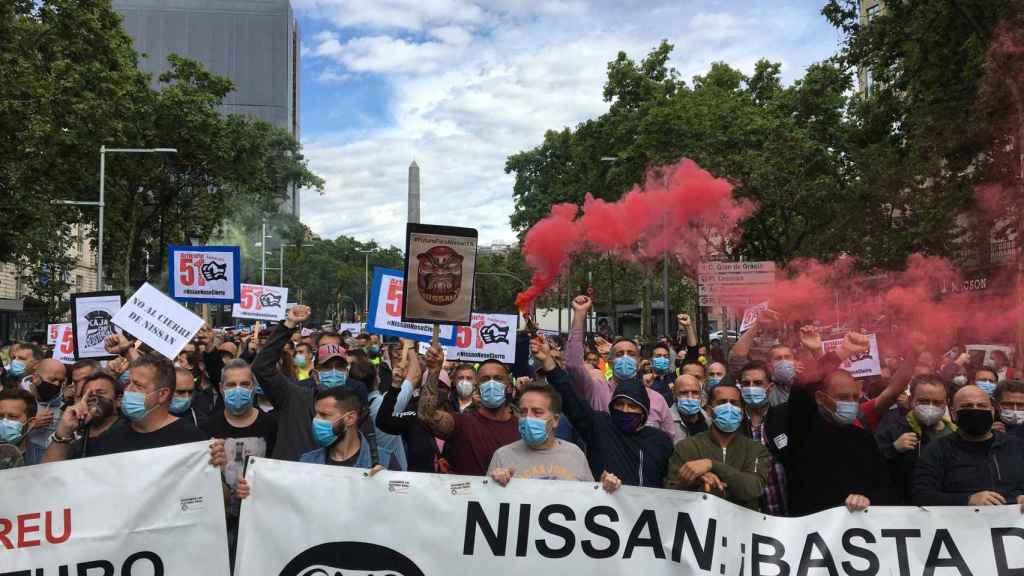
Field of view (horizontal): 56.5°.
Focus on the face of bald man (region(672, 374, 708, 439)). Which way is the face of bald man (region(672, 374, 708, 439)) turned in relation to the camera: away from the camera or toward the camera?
toward the camera

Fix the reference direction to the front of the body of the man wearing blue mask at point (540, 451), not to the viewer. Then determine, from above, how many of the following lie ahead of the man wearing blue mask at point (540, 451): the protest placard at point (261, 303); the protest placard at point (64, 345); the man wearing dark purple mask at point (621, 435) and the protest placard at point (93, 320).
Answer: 0

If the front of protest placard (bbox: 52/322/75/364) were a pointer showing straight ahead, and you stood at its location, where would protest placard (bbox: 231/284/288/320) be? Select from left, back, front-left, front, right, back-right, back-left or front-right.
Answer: back-left

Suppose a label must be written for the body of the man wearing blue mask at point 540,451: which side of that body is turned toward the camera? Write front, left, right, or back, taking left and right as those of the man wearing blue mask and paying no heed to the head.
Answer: front

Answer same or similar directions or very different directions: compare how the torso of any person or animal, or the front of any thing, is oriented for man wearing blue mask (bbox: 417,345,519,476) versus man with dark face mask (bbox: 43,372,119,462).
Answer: same or similar directions

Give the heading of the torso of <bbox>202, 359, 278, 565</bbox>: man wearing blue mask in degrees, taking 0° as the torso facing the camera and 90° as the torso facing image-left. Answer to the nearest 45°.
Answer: approximately 0°

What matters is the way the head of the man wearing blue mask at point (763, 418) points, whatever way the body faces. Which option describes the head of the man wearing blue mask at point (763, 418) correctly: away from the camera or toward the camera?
toward the camera

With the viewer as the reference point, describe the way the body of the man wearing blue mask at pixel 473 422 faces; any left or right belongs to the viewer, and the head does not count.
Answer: facing the viewer

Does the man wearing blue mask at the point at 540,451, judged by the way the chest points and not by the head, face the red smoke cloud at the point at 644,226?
no

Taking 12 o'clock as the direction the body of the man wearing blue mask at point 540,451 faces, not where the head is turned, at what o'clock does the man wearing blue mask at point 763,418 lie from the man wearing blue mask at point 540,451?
the man wearing blue mask at point 763,418 is roughly at 8 o'clock from the man wearing blue mask at point 540,451.

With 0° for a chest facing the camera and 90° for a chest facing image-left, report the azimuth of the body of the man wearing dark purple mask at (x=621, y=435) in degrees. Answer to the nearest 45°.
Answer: approximately 0°

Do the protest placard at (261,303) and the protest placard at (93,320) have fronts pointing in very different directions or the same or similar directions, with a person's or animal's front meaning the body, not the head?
same or similar directions

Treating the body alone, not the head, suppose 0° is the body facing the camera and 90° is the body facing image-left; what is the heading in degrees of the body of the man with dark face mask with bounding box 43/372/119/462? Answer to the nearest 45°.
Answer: approximately 45°

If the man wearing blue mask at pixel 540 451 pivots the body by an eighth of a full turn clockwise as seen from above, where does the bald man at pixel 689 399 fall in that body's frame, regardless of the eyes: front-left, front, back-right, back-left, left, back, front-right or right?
back

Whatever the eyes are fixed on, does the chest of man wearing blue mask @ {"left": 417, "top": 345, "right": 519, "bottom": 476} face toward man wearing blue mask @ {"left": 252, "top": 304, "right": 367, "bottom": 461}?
no

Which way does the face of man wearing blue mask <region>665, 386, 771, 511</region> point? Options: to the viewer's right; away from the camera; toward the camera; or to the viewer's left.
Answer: toward the camera

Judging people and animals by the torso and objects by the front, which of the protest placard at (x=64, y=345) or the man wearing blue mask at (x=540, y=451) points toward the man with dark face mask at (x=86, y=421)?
the protest placard

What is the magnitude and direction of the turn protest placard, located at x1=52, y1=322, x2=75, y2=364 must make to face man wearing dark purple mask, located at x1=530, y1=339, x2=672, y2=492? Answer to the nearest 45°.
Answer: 0° — it already faces them

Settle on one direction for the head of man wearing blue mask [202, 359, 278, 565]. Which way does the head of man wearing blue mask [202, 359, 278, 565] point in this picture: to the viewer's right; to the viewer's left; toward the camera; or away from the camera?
toward the camera
